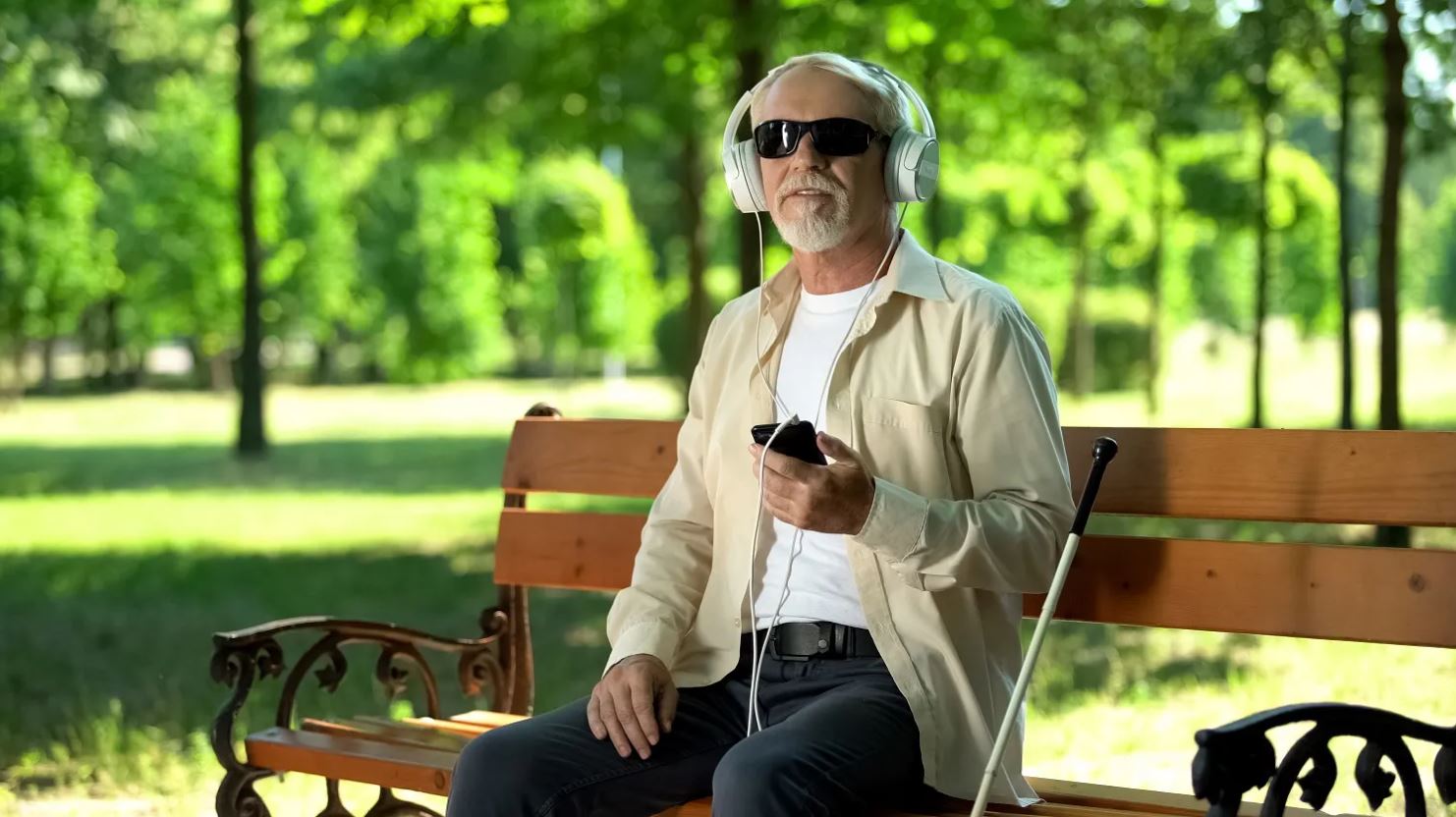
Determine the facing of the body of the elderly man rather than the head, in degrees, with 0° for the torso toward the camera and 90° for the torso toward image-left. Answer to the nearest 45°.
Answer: approximately 45°

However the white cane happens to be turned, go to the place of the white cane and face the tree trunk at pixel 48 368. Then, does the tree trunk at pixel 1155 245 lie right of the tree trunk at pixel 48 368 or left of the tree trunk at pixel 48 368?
right

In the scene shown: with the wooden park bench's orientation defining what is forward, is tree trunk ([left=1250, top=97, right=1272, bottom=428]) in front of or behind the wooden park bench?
behind

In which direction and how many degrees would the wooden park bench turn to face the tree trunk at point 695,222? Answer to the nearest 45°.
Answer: approximately 135° to its right

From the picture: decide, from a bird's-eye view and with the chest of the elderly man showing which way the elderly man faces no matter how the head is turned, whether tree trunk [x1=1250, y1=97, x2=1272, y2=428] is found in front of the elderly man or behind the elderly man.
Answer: behind

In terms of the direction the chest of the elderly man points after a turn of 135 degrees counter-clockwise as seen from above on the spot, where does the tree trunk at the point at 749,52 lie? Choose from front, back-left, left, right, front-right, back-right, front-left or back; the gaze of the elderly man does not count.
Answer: left

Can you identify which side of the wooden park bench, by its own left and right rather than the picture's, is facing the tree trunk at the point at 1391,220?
back

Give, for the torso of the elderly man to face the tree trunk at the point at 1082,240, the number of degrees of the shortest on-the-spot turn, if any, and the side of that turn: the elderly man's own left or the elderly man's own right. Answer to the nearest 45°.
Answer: approximately 135° to the elderly man's own right

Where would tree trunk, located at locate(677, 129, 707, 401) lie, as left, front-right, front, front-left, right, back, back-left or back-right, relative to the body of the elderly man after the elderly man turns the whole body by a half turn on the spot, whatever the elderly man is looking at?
front-left
